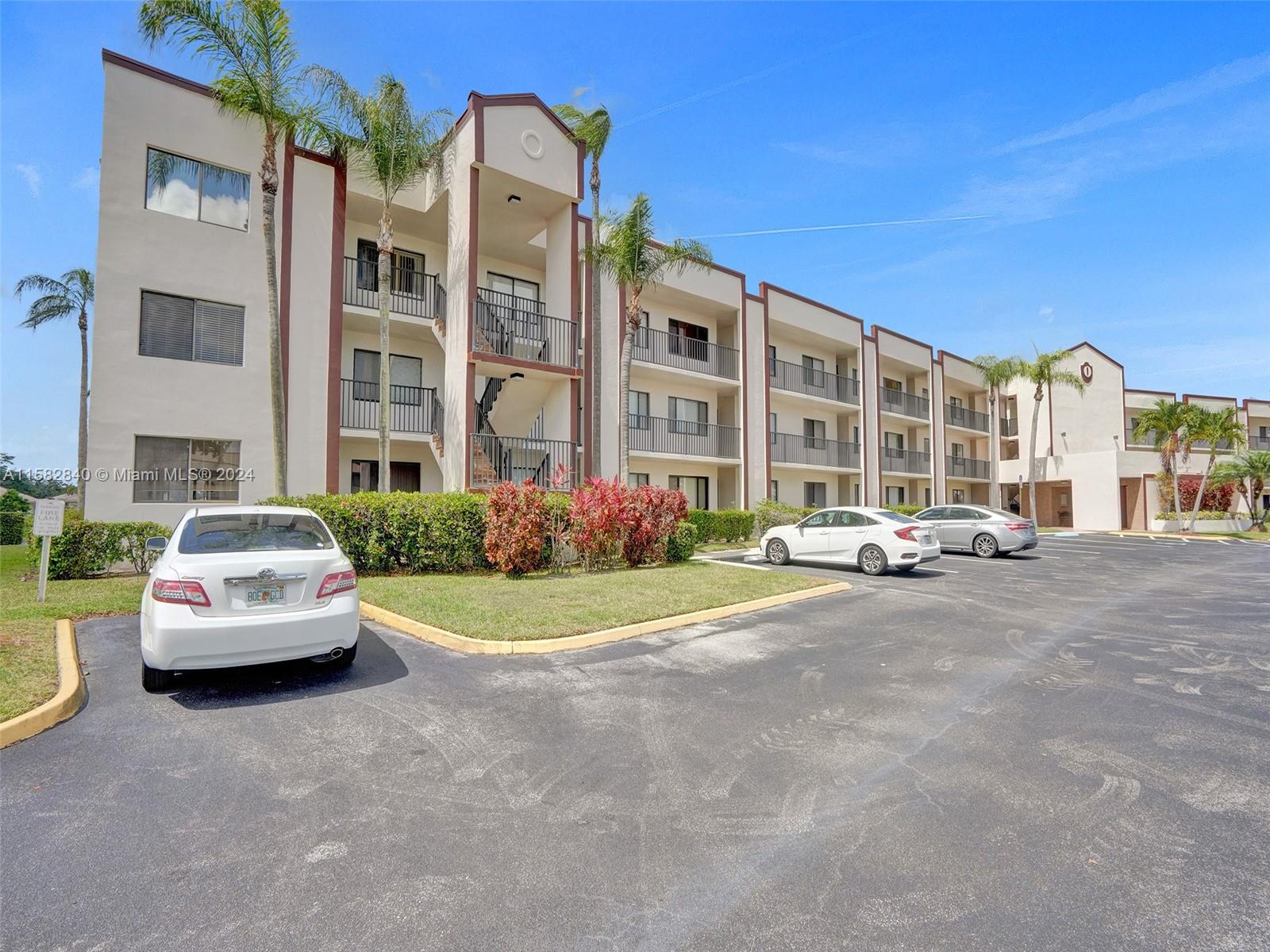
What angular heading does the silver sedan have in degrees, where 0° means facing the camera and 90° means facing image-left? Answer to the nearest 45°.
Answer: approximately 135°

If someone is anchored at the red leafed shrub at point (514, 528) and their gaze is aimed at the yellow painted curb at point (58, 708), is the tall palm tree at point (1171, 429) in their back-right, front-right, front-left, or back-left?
back-left

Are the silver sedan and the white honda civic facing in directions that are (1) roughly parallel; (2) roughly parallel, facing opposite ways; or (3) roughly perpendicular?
roughly parallel

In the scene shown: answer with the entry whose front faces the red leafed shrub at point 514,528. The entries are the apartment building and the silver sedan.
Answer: the apartment building

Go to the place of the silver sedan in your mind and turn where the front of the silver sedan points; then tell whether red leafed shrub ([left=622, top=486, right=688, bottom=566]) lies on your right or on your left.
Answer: on your left

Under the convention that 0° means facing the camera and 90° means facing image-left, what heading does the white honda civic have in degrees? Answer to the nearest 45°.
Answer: approximately 135°

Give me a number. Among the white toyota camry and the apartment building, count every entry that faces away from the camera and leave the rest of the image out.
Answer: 1

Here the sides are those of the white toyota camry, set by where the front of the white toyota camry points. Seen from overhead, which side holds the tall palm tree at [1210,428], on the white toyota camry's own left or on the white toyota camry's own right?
on the white toyota camry's own right

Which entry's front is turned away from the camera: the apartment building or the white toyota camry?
the white toyota camry

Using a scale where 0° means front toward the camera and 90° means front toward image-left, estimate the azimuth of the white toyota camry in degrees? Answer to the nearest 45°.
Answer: approximately 180°

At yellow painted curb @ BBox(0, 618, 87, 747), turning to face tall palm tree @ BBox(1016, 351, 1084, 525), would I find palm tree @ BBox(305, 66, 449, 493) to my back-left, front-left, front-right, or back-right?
front-left

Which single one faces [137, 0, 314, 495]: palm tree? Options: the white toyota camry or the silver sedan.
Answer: the white toyota camry

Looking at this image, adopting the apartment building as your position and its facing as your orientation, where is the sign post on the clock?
The sign post is roughly at 2 o'clock from the apartment building.

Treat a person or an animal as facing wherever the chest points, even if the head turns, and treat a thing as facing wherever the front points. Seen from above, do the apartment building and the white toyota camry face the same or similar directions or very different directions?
very different directions

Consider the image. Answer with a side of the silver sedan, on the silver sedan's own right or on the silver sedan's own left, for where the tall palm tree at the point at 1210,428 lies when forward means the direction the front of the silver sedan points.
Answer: on the silver sedan's own right
